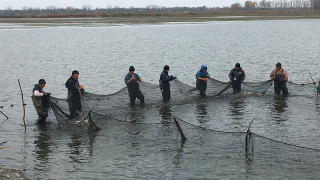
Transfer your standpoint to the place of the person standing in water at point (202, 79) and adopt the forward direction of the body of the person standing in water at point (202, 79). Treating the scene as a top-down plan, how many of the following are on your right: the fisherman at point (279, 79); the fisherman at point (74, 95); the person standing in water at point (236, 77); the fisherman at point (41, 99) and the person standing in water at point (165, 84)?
3

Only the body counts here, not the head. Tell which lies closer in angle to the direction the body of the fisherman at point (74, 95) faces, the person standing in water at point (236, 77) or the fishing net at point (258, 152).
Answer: the fishing net

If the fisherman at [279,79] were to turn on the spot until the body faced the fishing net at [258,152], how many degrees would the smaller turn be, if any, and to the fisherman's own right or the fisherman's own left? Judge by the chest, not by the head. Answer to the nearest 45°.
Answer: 0° — they already face it

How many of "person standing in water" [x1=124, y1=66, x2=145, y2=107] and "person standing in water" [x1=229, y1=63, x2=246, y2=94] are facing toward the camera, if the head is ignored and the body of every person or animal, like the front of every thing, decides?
2

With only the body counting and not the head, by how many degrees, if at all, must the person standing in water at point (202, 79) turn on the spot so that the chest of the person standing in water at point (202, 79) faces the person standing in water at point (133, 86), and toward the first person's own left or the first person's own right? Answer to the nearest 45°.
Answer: approximately 90° to the first person's own right

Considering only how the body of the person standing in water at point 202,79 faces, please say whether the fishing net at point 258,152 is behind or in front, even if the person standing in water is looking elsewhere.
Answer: in front

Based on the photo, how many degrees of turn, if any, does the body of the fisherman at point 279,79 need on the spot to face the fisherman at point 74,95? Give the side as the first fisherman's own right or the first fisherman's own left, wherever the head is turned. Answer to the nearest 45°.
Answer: approximately 45° to the first fisherman's own right

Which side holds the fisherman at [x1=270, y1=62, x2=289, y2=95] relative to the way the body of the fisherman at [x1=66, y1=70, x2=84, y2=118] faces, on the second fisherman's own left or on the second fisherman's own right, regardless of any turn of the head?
on the second fisherman's own left

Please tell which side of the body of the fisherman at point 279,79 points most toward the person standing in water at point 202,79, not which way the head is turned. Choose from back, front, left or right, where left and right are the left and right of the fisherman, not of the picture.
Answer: right

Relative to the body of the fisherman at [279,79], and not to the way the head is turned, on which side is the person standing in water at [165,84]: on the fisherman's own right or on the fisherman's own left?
on the fisherman's own right

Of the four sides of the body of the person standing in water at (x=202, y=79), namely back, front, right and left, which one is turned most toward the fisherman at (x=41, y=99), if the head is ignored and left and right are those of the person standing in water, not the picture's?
right

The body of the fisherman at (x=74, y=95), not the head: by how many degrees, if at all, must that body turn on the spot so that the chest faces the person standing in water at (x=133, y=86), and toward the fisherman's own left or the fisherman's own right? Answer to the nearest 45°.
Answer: approximately 90° to the fisherman's own left
